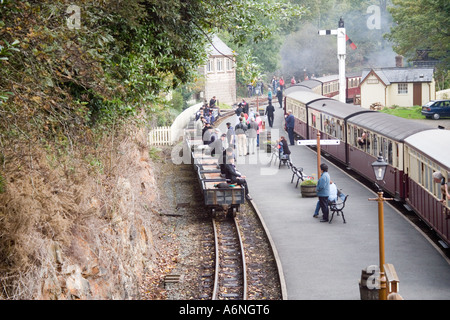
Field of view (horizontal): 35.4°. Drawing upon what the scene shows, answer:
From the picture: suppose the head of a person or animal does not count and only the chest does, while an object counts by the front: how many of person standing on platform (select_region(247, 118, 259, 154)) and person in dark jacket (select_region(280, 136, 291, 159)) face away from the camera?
1

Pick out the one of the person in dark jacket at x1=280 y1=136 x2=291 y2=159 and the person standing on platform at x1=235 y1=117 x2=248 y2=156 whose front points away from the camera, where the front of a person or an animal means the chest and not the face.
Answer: the person standing on platform

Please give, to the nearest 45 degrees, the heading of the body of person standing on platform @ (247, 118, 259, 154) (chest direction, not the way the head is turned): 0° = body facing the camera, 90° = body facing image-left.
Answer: approximately 180°

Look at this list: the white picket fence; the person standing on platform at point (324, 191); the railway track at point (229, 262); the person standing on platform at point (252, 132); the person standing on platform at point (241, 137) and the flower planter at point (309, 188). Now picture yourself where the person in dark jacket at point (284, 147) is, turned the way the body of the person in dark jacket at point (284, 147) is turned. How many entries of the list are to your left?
3

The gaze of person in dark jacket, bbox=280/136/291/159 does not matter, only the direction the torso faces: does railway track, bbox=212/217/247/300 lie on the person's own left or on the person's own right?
on the person's own left

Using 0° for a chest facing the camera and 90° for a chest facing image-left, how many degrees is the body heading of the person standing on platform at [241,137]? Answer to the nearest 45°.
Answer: approximately 180°

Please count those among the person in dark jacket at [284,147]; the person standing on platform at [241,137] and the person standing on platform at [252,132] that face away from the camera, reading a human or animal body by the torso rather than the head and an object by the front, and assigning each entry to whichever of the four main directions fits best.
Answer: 2

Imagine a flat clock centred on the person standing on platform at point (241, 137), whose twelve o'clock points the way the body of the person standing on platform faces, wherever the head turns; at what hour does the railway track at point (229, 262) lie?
The railway track is roughly at 6 o'clock from the person standing on platform.
